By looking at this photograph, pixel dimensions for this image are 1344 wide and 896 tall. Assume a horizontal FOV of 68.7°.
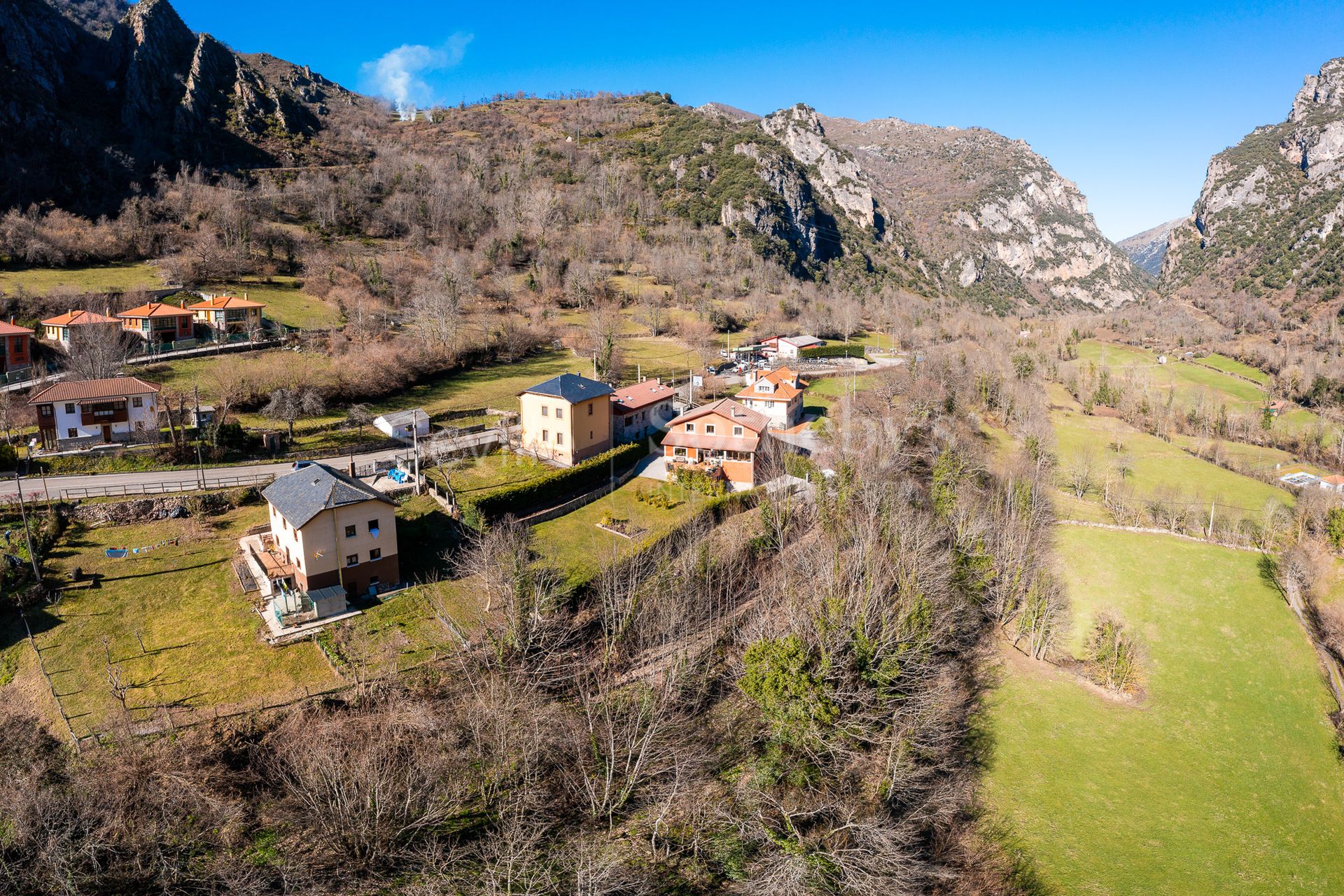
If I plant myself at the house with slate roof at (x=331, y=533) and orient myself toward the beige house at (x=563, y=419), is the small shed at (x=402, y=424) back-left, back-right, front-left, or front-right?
front-left

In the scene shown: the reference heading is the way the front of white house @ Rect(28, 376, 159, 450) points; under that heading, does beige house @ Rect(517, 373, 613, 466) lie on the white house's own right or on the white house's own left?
on the white house's own left

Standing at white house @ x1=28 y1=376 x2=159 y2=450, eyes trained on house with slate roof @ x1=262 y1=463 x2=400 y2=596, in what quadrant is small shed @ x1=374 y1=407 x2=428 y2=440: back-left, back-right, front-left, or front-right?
front-left

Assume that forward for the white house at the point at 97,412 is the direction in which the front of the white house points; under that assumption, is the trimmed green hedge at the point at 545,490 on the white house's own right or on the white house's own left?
on the white house's own left

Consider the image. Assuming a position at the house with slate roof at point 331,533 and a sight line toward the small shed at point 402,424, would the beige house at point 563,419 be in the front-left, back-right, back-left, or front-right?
front-right

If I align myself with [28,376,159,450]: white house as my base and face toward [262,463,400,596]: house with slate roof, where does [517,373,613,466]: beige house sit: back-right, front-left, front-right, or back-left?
front-left

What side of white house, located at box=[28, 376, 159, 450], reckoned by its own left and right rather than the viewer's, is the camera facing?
front

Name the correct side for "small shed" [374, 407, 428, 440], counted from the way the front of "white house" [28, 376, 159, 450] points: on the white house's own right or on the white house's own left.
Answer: on the white house's own left

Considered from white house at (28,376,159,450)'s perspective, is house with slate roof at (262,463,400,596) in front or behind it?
in front

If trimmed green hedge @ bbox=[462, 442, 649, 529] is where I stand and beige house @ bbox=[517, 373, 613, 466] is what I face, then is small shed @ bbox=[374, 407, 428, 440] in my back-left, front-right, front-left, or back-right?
front-left

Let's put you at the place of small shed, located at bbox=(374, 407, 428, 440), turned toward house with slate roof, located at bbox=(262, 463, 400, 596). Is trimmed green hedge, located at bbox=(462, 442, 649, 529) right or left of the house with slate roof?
left
